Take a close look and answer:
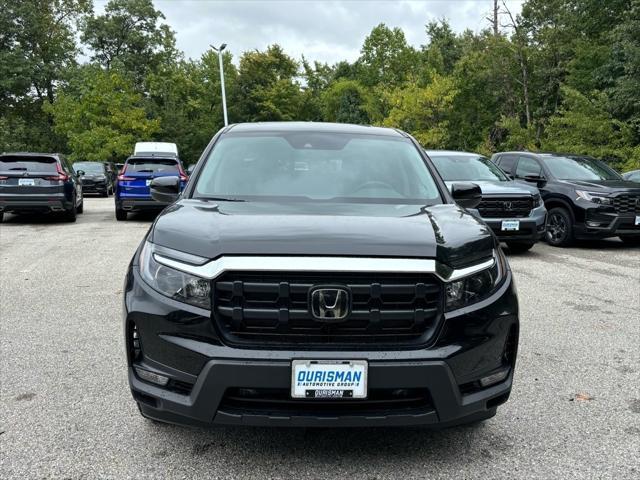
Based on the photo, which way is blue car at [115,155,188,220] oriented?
away from the camera

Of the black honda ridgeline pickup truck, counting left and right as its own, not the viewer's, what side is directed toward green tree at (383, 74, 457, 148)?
back

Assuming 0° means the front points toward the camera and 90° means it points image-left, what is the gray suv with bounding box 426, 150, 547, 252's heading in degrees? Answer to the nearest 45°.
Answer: approximately 315°

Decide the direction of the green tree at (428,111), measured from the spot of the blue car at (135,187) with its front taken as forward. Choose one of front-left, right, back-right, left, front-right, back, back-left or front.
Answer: front-right

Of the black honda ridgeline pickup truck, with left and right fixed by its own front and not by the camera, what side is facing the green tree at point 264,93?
back

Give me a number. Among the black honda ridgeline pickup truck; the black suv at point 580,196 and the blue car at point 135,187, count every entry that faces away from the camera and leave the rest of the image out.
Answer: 1

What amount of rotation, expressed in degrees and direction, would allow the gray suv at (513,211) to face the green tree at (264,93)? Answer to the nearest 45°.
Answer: approximately 180°

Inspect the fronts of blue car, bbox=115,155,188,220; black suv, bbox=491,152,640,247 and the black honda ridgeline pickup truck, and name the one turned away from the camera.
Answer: the blue car

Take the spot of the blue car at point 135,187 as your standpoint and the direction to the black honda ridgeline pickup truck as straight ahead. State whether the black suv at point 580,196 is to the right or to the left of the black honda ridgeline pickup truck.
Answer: left

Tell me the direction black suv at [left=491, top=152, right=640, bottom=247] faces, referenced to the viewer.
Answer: facing the viewer and to the right of the viewer

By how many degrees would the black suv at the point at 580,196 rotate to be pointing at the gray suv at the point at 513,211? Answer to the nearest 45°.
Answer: approximately 90° to its right

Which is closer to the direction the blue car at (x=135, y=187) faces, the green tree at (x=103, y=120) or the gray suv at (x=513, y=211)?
the green tree
